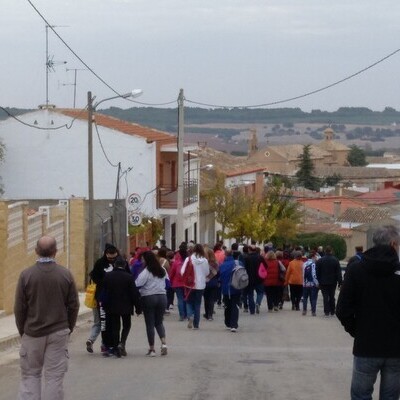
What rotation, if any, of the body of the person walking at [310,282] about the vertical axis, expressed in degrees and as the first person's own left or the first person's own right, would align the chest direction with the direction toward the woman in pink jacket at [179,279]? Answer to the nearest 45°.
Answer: approximately 135° to the first person's own left

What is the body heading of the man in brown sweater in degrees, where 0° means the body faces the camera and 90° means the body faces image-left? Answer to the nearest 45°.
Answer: approximately 180°

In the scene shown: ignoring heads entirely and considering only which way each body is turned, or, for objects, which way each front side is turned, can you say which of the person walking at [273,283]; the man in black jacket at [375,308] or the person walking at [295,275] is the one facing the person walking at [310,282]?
the man in black jacket

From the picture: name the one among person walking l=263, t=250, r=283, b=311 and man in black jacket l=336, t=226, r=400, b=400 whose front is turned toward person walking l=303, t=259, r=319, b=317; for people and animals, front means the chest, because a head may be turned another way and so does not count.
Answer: the man in black jacket

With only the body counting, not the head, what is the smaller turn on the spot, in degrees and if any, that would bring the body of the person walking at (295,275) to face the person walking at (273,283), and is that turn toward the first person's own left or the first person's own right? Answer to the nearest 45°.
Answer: approximately 90° to the first person's own left

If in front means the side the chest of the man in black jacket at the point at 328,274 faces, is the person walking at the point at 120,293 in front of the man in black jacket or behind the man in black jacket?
behind

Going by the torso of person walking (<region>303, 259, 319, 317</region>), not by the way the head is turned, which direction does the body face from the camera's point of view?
away from the camera

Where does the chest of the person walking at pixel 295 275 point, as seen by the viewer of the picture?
away from the camera

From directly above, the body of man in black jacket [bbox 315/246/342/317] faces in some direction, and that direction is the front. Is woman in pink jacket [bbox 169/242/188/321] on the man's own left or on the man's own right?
on the man's own left

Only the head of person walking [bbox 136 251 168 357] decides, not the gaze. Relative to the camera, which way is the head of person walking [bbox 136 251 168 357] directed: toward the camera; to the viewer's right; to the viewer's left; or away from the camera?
away from the camera

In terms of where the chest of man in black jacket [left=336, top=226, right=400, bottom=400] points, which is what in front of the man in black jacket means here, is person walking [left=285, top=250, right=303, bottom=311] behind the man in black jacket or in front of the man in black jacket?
in front

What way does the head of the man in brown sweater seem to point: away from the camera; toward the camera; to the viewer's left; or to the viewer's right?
away from the camera

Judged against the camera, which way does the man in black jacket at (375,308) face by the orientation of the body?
away from the camera
